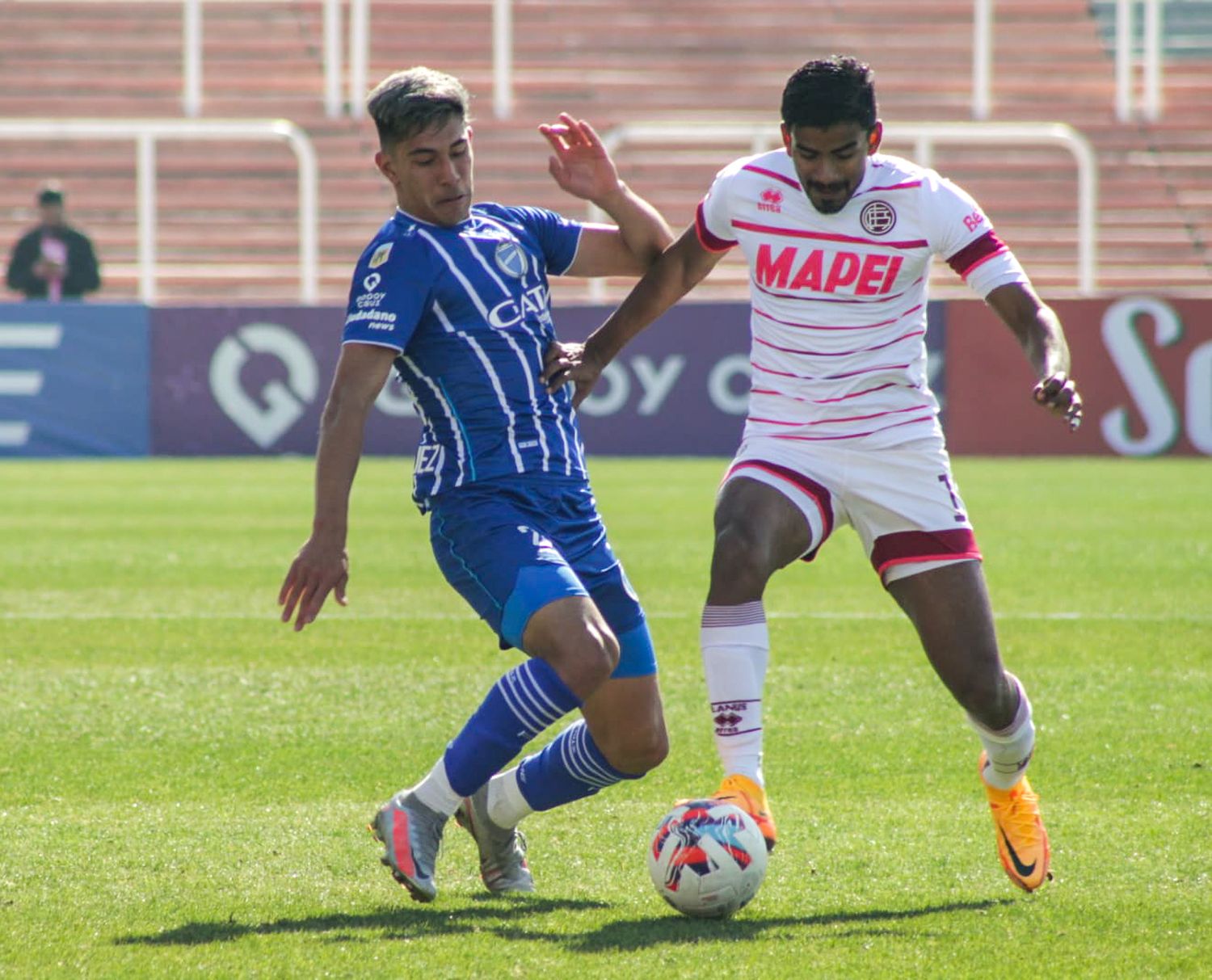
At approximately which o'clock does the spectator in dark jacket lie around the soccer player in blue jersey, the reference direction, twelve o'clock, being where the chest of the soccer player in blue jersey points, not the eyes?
The spectator in dark jacket is roughly at 7 o'clock from the soccer player in blue jersey.

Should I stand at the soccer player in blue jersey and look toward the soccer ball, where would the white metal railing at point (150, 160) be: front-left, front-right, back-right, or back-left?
back-left

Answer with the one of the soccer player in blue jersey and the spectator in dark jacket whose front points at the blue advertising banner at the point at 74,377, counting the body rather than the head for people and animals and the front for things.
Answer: the spectator in dark jacket

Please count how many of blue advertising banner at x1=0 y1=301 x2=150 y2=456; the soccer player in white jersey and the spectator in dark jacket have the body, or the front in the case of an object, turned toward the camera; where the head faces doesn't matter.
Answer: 3

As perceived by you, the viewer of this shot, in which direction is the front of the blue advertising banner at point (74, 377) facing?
facing the viewer

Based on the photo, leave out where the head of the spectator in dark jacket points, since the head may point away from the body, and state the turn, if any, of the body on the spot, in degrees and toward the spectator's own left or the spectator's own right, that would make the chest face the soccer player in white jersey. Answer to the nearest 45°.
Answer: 0° — they already face them

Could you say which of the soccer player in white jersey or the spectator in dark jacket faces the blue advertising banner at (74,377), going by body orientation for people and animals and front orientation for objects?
the spectator in dark jacket

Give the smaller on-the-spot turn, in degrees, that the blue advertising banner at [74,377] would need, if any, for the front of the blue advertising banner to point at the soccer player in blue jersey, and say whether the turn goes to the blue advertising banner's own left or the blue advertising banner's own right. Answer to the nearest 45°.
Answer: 0° — it already faces them

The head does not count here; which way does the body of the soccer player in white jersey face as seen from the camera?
toward the camera

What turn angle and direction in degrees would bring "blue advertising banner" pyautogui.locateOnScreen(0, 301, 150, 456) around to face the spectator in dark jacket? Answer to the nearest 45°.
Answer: approximately 180°

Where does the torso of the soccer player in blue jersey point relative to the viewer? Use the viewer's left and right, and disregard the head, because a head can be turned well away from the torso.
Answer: facing the viewer and to the right of the viewer

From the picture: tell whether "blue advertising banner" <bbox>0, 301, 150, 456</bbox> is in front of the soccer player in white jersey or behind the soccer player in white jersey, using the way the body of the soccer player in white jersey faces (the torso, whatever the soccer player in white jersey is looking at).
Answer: behind
